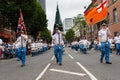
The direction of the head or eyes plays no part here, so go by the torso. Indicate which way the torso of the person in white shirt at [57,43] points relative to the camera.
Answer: toward the camera

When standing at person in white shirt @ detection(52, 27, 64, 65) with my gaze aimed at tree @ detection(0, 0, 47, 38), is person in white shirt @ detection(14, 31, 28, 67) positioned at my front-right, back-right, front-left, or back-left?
front-left

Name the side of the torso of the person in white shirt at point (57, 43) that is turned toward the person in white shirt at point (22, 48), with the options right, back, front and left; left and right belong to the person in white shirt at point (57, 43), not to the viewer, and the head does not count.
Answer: right
